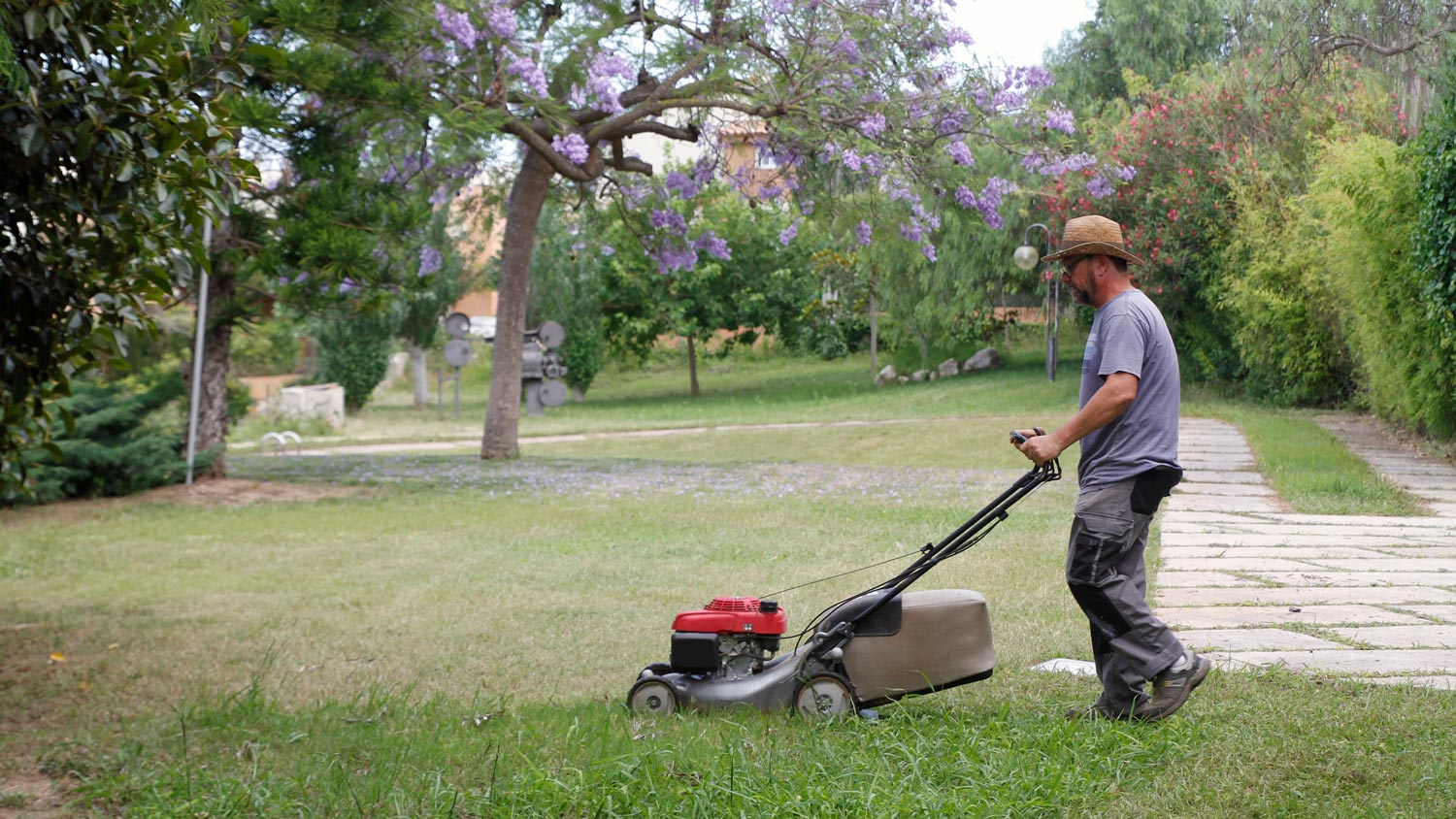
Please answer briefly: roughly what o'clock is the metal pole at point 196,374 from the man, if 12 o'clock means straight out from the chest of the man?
The metal pole is roughly at 1 o'clock from the man.

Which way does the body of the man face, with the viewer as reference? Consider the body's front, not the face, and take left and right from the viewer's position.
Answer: facing to the left of the viewer

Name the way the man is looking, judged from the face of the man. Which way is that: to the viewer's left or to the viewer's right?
to the viewer's left

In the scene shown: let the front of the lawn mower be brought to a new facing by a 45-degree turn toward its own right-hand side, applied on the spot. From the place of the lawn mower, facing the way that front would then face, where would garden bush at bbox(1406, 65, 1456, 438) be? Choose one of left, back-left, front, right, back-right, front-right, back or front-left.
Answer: right

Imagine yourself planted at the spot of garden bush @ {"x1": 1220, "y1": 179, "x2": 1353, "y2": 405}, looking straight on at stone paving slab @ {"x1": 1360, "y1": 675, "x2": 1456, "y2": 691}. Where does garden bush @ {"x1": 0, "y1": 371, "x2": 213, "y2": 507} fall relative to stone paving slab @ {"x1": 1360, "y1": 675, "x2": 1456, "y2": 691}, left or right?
right

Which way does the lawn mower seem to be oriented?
to the viewer's left

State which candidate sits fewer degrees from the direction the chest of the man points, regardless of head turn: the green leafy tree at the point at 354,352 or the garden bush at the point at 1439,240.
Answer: the green leafy tree

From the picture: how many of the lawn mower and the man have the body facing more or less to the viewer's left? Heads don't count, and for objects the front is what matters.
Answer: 2

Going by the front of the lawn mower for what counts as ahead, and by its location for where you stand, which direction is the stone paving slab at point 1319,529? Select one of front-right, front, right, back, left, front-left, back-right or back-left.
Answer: back-right

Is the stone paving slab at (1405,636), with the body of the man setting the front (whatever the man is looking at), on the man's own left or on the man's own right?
on the man's own right

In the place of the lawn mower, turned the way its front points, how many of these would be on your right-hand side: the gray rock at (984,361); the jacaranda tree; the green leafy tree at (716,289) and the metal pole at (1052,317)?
4
